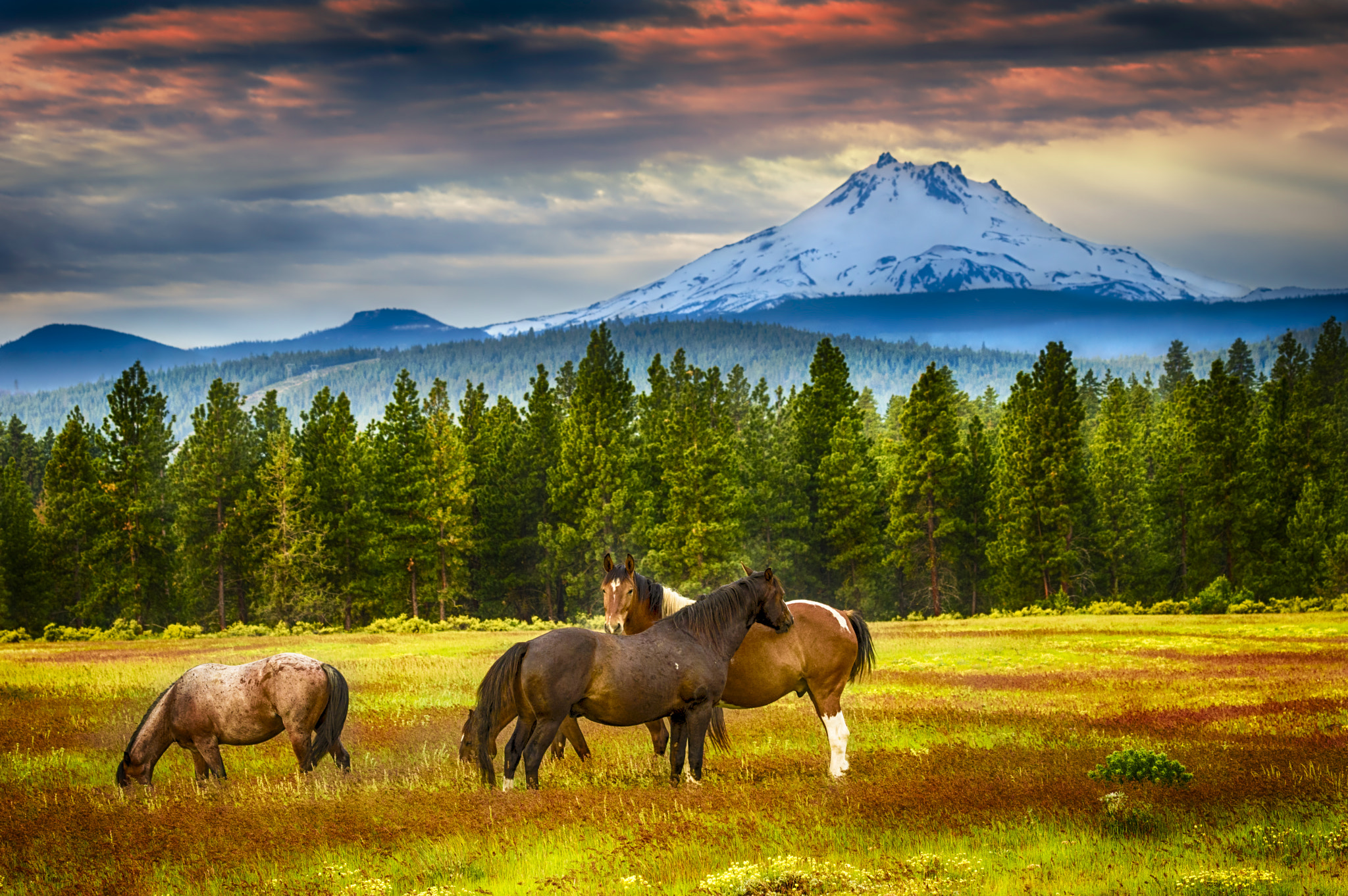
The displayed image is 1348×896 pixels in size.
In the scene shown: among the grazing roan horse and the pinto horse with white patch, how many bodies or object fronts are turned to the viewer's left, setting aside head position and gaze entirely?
2

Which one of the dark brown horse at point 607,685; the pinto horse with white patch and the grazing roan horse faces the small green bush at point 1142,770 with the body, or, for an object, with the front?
the dark brown horse

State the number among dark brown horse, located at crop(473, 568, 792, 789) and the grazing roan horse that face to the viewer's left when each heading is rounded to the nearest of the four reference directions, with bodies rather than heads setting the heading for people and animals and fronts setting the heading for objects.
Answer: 1

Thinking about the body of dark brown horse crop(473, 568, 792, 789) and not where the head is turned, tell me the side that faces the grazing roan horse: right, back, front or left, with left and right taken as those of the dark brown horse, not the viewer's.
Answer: back

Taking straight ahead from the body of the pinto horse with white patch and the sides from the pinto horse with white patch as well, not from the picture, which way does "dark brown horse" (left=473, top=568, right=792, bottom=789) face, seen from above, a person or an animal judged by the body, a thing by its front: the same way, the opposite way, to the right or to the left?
the opposite way

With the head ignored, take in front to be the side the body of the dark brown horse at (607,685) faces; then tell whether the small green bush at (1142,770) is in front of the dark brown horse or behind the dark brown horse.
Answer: in front

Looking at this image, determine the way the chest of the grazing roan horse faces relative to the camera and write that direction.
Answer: to the viewer's left

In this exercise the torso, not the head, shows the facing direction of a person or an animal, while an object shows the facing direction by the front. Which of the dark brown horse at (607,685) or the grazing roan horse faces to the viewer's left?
the grazing roan horse

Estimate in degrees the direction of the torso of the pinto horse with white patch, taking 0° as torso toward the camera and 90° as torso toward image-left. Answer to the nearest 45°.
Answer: approximately 90°

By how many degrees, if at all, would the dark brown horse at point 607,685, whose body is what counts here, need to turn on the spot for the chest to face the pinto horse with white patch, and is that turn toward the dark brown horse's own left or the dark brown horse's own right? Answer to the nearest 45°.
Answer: approximately 45° to the dark brown horse's own left

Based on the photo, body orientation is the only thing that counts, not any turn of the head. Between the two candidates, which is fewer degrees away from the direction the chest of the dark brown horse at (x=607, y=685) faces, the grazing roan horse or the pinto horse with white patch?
the pinto horse with white patch

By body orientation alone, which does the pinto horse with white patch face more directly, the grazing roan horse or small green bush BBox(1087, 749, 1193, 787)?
the grazing roan horse

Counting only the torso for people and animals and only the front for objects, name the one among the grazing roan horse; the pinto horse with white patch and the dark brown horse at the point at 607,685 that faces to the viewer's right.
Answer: the dark brown horse

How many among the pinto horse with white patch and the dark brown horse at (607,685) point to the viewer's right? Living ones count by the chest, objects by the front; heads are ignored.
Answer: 1

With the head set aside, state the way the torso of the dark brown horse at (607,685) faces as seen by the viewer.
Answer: to the viewer's right

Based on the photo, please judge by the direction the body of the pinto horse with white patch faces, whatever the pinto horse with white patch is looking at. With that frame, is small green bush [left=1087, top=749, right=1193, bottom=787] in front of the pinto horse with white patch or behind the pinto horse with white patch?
behind
